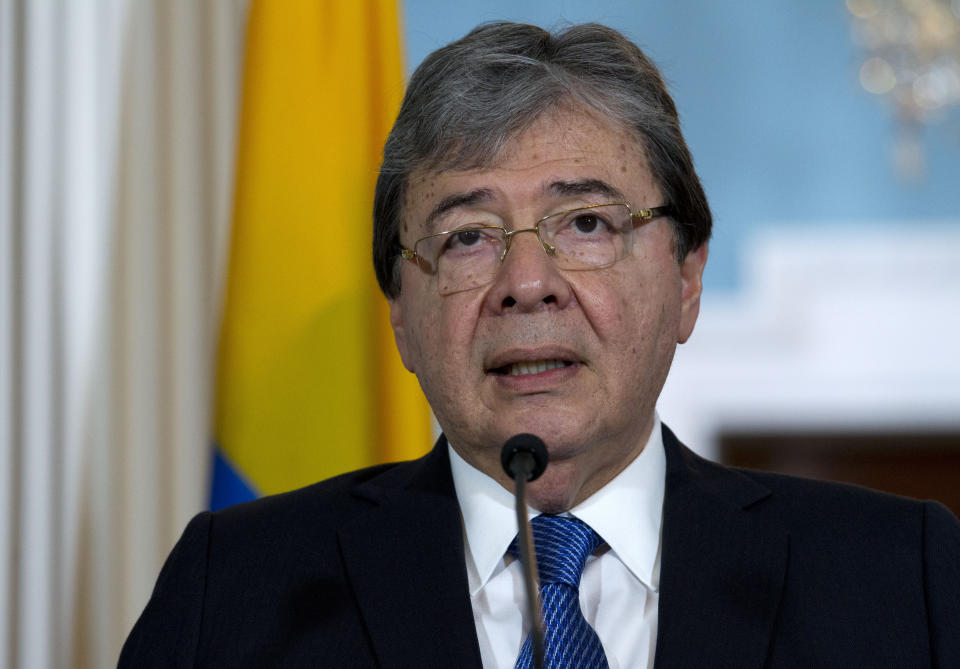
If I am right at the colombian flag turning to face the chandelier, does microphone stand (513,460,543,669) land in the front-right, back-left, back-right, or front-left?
back-right

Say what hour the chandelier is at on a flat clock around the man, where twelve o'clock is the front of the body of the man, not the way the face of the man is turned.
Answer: The chandelier is roughly at 7 o'clock from the man.

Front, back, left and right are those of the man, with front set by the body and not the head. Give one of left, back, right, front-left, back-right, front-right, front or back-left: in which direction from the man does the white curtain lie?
back-right

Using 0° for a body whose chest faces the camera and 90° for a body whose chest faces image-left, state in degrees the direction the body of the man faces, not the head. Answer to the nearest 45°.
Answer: approximately 0°

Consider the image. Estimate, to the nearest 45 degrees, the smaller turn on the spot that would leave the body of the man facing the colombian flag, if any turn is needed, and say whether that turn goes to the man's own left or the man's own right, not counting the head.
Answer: approximately 135° to the man's own right
